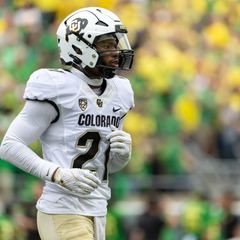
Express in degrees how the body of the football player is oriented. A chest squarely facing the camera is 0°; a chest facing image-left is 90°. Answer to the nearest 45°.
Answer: approximately 315°

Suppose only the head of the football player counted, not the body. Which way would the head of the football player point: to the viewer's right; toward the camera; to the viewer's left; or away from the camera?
to the viewer's right
